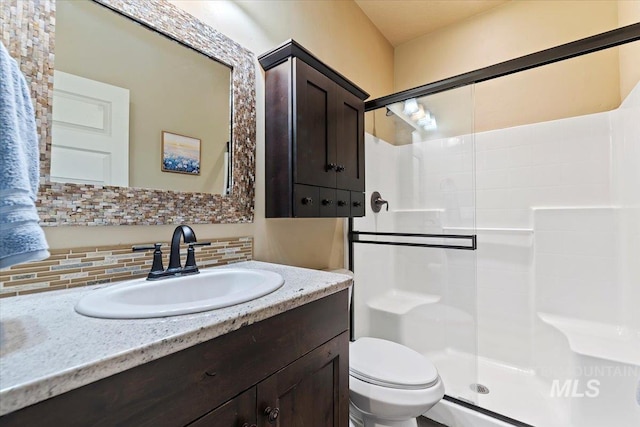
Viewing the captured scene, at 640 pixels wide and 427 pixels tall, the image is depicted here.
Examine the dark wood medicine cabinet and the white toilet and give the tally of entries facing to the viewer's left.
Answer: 0

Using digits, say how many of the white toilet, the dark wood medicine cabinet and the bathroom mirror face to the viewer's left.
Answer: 0

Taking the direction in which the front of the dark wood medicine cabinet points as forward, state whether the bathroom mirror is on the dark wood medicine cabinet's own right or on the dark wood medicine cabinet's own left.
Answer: on the dark wood medicine cabinet's own right

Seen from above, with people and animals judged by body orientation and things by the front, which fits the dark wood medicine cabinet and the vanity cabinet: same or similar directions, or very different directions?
same or similar directions

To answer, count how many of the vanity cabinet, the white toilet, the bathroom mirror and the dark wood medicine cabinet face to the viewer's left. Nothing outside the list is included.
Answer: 0

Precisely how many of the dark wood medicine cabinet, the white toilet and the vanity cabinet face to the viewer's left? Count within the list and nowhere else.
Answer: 0

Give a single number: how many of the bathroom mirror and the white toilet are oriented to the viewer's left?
0

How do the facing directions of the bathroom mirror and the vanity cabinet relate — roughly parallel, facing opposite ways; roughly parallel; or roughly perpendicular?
roughly parallel

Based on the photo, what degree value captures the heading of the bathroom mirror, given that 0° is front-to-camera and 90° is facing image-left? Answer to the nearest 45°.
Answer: approximately 315°

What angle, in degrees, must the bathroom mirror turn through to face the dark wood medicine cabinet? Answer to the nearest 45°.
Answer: approximately 45° to its left

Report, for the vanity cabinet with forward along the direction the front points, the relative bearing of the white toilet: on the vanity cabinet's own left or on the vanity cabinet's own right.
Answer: on the vanity cabinet's own left

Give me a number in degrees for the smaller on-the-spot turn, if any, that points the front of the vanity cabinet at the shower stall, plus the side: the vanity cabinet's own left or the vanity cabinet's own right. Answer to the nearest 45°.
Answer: approximately 45° to the vanity cabinet's own left

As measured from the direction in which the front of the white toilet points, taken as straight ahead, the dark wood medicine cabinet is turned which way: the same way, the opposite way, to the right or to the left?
the same way

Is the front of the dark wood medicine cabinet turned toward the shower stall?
no

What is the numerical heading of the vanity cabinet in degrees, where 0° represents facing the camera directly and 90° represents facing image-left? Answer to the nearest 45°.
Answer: approximately 315°

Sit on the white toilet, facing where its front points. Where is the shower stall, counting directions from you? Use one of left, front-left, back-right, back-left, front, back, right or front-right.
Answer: left
